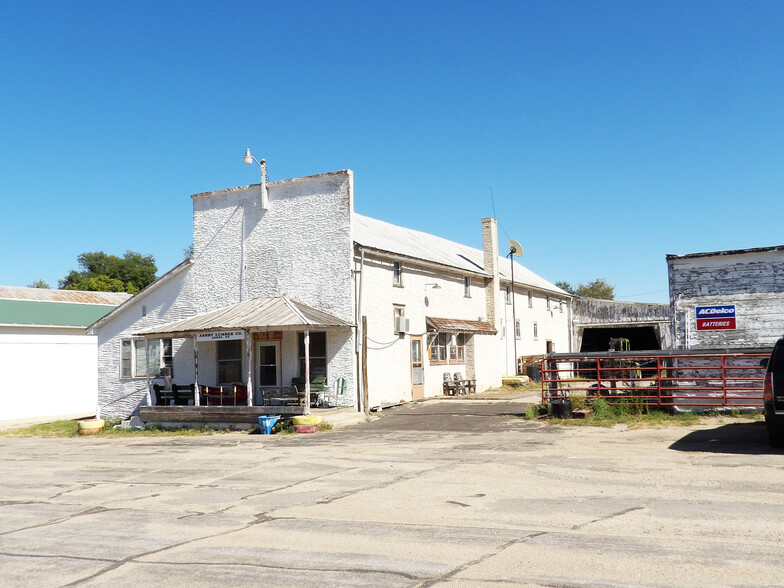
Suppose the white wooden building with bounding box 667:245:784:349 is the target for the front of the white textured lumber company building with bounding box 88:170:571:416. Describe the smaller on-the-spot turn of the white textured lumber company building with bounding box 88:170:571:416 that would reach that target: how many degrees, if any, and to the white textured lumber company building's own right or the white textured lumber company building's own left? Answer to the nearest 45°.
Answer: approximately 90° to the white textured lumber company building's own left

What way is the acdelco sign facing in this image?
toward the camera

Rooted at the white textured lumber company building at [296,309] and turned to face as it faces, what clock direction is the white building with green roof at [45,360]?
the white building with green roof at [45,360] is roughly at 3 o'clock from the white textured lumber company building at [296,309].

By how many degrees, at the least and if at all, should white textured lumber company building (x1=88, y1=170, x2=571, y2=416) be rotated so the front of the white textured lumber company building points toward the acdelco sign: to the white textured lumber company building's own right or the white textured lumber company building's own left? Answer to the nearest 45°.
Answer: approximately 90° to the white textured lumber company building's own left

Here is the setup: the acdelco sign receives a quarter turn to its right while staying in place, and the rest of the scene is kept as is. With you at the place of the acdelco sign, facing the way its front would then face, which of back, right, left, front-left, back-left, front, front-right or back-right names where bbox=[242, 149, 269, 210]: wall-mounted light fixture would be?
front

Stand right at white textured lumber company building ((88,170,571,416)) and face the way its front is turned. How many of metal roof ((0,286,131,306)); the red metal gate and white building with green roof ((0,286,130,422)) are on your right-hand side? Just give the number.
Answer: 2

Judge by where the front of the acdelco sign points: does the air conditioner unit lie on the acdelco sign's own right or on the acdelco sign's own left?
on the acdelco sign's own right

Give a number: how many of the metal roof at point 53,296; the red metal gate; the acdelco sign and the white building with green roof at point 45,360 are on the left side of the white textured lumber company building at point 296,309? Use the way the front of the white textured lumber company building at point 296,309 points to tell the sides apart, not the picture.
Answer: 2

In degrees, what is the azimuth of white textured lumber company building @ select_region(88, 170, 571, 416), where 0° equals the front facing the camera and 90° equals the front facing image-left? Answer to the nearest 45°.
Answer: approximately 45°

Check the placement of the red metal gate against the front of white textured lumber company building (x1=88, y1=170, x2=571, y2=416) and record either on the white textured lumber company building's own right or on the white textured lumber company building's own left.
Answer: on the white textured lumber company building's own left

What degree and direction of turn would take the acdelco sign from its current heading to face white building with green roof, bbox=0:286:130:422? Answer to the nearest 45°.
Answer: approximately 90° to its right

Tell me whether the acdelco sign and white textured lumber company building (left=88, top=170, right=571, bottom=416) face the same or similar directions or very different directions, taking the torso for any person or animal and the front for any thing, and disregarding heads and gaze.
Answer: same or similar directions
